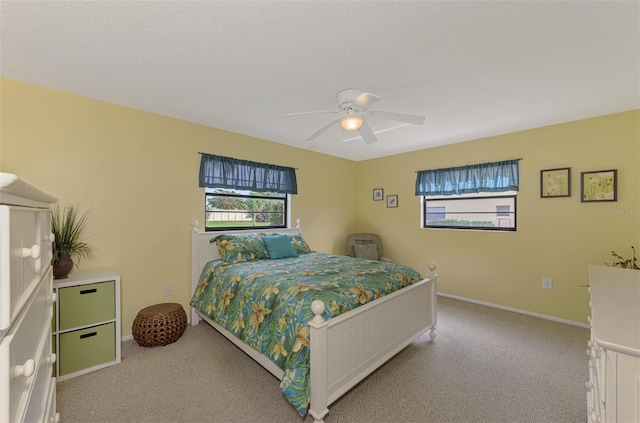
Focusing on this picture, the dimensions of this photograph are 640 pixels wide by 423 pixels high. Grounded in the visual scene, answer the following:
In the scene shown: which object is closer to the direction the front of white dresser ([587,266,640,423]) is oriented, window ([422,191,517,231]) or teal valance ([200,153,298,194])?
the teal valance

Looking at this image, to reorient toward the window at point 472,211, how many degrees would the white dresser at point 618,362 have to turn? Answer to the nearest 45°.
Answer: approximately 45° to its right

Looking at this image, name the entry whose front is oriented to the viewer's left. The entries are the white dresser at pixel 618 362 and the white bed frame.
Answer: the white dresser

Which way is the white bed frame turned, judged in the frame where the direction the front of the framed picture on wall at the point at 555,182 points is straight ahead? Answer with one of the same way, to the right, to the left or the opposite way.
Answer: to the left

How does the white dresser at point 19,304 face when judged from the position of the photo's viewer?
facing to the right of the viewer

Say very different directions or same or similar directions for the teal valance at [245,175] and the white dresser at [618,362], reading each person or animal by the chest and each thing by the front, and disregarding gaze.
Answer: very different directions

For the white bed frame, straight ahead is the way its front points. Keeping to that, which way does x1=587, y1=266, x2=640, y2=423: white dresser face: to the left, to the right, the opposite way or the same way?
the opposite way

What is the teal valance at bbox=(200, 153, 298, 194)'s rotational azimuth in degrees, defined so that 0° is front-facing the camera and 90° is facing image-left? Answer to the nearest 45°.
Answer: approximately 315°

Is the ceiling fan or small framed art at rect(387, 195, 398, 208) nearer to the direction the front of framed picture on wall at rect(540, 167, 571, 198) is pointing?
the ceiling fan

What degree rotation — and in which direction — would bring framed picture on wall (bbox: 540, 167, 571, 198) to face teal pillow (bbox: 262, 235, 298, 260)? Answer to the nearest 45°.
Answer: approximately 45° to its right

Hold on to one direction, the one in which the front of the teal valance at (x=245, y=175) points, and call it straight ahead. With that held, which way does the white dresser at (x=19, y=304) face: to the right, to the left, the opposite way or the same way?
to the left

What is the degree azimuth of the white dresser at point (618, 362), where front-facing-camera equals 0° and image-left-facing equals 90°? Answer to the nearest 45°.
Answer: approximately 90°
